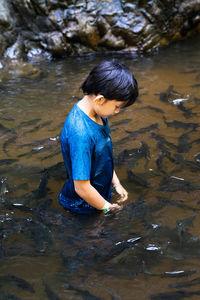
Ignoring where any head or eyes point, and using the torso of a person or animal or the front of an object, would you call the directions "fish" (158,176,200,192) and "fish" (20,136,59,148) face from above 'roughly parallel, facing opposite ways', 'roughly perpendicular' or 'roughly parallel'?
roughly parallel, facing opposite ways

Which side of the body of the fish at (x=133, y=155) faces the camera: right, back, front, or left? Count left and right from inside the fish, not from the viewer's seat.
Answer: left

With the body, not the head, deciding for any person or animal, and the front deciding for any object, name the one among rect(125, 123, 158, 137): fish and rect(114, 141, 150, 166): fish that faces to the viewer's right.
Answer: rect(125, 123, 158, 137): fish

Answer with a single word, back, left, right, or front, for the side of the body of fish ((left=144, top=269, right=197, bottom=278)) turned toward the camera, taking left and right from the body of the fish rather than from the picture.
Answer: right

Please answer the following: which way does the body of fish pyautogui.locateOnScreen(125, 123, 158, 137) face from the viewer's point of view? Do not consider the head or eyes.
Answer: to the viewer's right

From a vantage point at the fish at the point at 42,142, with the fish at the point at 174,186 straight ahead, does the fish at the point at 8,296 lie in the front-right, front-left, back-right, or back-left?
front-right

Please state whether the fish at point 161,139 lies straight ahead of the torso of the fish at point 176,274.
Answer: no

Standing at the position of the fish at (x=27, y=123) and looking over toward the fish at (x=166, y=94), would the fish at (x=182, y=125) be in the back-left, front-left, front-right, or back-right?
front-right

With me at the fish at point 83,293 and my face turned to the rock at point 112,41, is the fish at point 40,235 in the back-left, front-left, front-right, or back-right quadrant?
front-left
